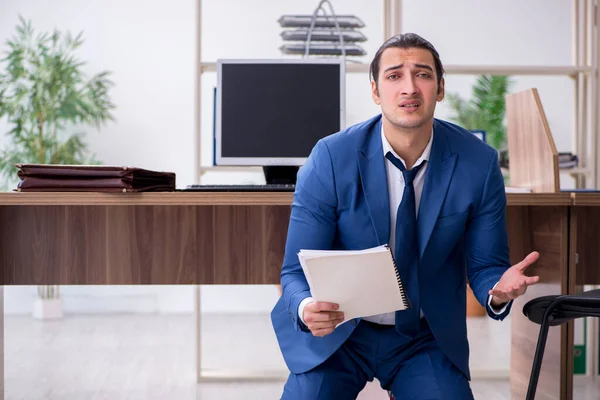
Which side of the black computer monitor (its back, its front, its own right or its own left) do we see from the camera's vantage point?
front

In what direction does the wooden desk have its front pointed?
toward the camera

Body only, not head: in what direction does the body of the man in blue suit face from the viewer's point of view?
toward the camera

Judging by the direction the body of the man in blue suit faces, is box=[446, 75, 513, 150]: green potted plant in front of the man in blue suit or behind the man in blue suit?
behind
